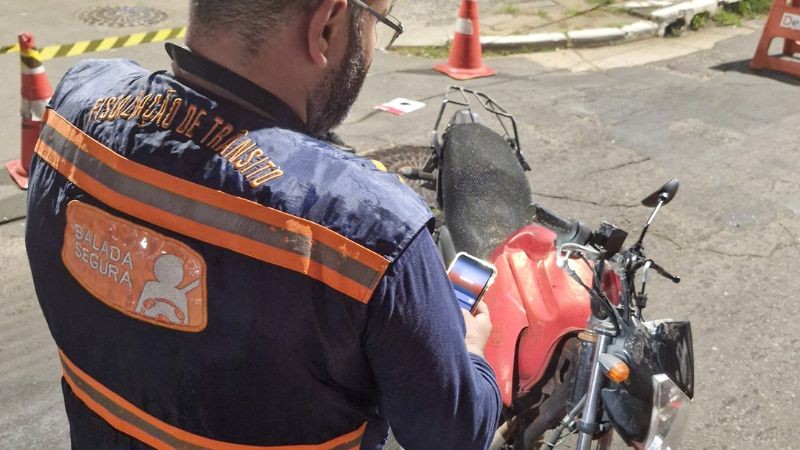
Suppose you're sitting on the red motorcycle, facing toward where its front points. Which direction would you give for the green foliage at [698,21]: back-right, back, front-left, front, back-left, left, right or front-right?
back-left

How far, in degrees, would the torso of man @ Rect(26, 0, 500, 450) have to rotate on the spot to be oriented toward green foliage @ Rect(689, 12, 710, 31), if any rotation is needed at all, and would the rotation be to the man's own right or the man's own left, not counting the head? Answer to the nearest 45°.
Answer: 0° — they already face it

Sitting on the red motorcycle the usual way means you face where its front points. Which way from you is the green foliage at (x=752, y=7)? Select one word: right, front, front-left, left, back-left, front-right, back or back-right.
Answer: back-left

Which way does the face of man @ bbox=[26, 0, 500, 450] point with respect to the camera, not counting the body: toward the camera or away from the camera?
away from the camera

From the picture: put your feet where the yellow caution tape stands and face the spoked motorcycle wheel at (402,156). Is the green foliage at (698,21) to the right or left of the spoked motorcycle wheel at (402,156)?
left

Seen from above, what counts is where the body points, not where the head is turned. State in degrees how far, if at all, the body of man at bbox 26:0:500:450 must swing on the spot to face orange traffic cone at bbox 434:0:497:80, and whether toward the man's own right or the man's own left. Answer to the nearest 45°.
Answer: approximately 45° to the man's own left

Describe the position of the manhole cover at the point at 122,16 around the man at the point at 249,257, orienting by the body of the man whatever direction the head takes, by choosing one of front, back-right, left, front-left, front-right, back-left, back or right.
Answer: front-left

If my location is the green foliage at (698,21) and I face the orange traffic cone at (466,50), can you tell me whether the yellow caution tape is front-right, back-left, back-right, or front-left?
front-right

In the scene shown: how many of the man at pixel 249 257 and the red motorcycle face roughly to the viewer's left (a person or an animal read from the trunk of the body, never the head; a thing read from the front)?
0

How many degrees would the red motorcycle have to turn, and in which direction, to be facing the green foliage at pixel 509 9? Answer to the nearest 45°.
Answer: approximately 135° to its left

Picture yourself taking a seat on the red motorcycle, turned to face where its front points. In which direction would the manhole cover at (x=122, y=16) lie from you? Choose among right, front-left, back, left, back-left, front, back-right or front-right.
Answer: back

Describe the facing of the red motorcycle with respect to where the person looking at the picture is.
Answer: facing the viewer and to the right of the viewer

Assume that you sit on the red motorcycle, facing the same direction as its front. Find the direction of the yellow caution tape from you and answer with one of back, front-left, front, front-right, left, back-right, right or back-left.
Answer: back

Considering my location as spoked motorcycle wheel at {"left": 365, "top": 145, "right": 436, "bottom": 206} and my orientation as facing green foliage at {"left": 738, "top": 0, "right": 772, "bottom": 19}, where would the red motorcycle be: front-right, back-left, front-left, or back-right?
back-right

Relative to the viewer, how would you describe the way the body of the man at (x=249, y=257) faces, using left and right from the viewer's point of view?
facing away from the viewer and to the right of the viewer

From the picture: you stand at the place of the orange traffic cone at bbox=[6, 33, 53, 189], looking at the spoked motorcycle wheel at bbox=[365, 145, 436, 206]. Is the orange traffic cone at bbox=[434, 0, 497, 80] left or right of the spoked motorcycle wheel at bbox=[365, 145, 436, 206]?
left
